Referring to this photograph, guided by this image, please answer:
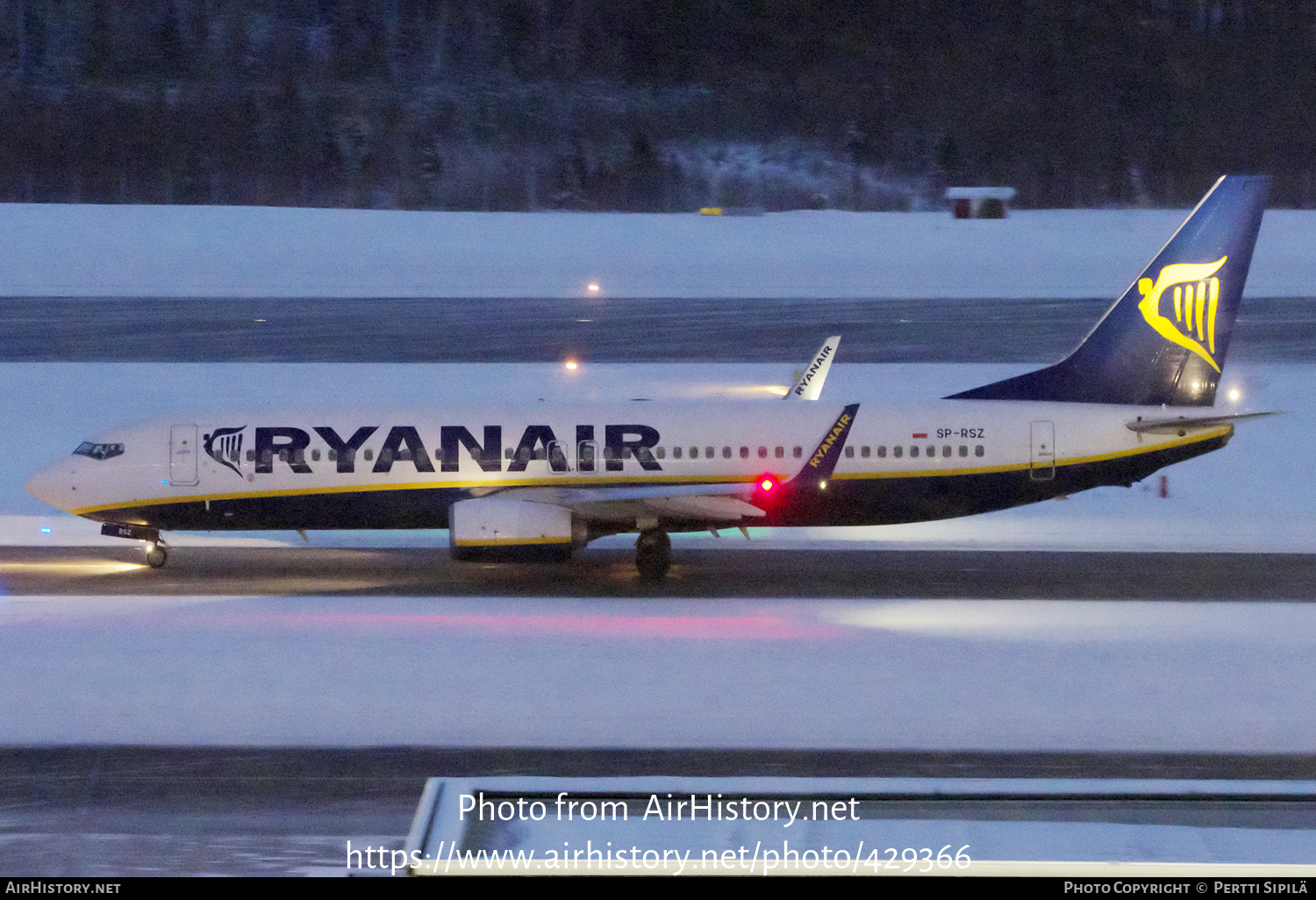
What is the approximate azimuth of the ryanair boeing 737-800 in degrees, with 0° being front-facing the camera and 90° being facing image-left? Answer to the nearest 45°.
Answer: approximately 90°
